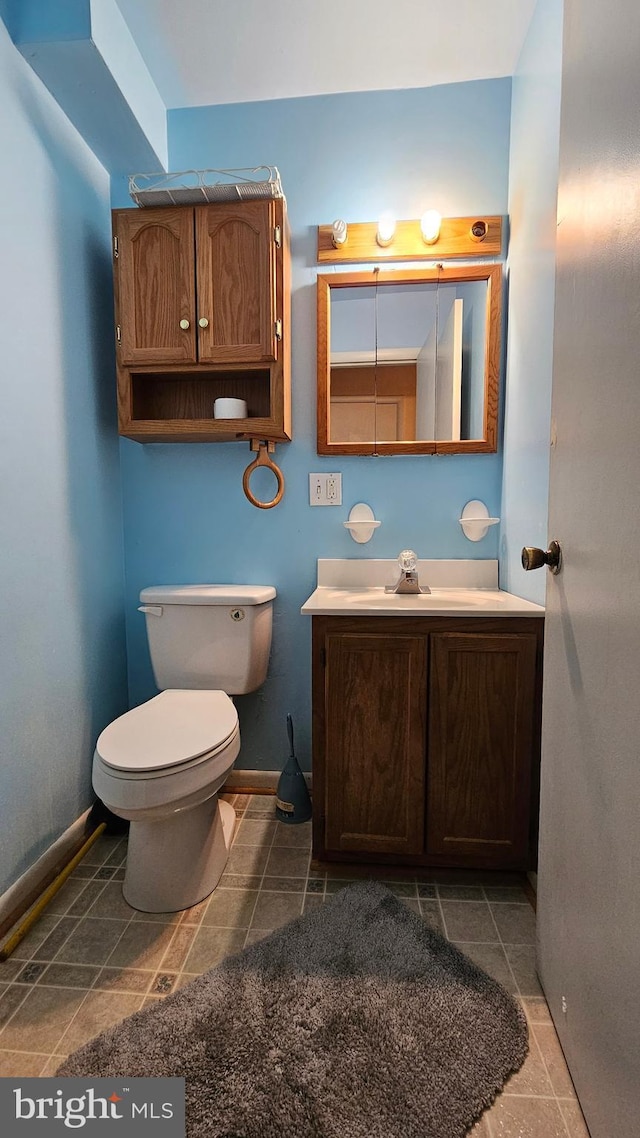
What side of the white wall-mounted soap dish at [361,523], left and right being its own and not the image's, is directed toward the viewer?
front

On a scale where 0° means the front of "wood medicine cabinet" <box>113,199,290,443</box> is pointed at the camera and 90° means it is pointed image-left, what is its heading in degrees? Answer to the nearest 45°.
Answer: approximately 0°

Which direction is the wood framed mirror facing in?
toward the camera

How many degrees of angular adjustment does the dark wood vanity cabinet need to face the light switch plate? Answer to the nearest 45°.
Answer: approximately 135° to its right

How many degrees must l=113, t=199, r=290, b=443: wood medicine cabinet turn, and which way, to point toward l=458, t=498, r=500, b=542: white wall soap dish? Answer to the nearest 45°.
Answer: approximately 90° to its left

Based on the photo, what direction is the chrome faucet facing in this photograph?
toward the camera

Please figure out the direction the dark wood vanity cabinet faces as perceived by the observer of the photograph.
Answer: facing the viewer
